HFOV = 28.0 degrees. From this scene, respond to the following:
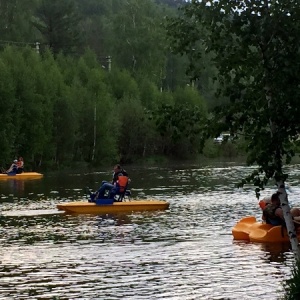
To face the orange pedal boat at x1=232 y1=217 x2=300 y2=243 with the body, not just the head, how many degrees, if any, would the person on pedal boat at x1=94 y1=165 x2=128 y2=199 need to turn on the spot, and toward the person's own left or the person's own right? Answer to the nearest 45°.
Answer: approximately 135° to the person's own left

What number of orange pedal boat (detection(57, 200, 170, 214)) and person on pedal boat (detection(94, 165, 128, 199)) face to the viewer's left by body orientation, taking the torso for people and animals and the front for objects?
2

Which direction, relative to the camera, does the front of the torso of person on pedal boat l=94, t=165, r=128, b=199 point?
to the viewer's left

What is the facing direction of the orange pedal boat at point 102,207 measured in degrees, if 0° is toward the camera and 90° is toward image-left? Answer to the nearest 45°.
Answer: approximately 90°

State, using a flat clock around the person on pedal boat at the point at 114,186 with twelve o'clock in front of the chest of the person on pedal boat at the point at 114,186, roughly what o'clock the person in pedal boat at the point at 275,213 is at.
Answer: the person in pedal boat at the point at 275,213 is roughly at 8 o'clock from the person on pedal boat at the point at 114,186.

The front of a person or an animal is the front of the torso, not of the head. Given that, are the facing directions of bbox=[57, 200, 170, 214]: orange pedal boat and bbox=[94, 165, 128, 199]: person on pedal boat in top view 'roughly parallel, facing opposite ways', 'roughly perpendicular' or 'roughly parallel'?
roughly parallel
